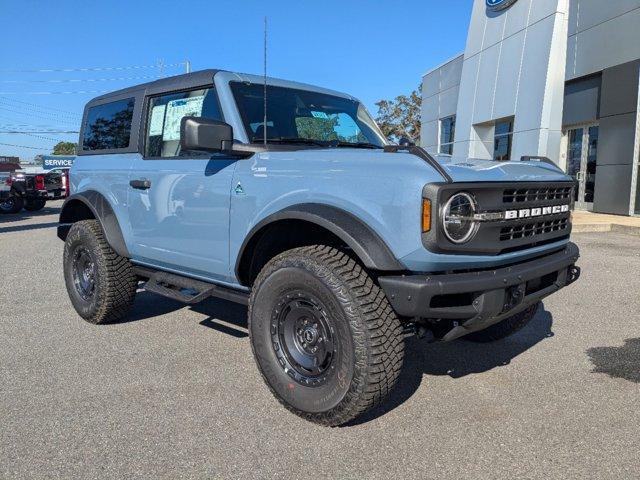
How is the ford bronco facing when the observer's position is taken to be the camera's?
facing the viewer and to the right of the viewer

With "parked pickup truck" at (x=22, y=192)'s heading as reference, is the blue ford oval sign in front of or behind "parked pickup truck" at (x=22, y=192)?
behind

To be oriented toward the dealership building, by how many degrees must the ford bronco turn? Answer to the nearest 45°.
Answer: approximately 90° to its left

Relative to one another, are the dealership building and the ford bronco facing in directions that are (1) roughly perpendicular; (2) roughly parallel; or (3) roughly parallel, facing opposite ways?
roughly perpendicular

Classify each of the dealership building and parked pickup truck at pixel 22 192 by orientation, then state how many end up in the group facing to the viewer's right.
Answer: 0

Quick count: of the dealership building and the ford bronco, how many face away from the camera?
0

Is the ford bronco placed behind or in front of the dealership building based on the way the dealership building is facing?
in front

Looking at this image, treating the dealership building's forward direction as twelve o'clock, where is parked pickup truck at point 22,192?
The parked pickup truck is roughly at 1 o'clock from the dealership building.

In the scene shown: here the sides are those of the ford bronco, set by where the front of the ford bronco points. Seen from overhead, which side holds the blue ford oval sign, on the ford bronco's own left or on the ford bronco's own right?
on the ford bronco's own left

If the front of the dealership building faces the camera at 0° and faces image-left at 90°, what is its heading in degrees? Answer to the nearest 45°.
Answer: approximately 45°
